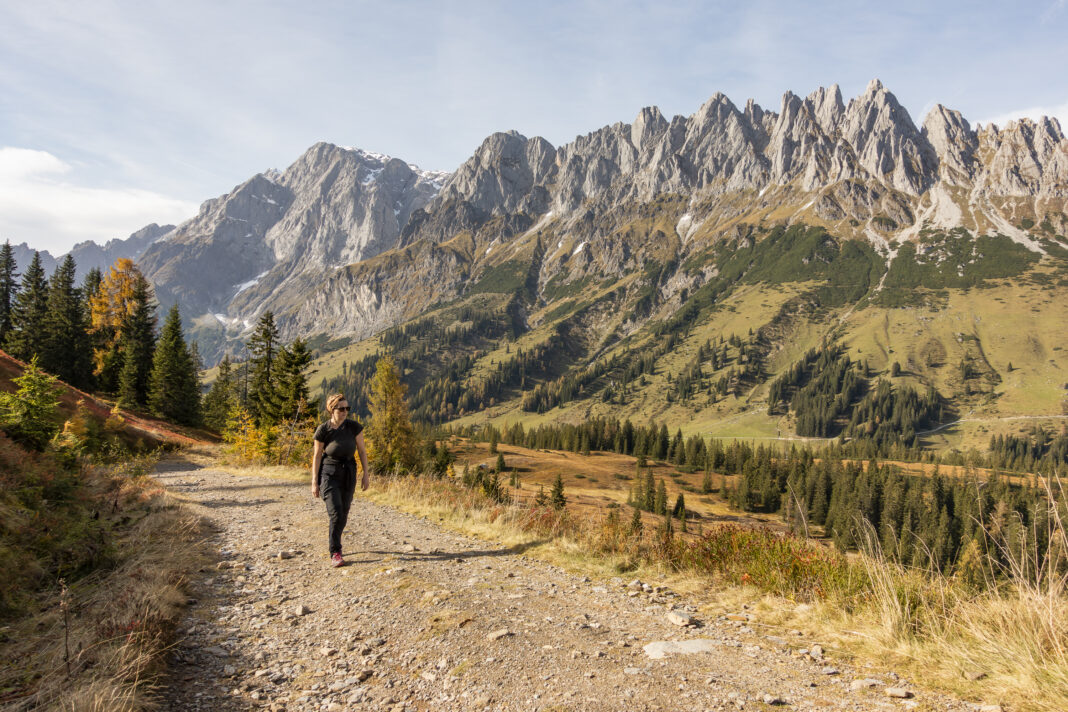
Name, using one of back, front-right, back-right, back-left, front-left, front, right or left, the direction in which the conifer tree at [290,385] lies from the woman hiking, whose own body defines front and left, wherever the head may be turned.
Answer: back

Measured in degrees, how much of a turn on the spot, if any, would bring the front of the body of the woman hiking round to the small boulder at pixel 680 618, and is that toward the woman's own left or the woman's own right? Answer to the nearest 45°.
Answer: approximately 45° to the woman's own left

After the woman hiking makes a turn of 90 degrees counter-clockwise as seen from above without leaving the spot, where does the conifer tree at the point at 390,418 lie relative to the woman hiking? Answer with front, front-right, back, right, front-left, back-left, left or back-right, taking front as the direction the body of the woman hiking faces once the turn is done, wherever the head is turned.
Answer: left

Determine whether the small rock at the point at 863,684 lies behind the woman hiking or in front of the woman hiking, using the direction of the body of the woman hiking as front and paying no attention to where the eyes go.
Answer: in front

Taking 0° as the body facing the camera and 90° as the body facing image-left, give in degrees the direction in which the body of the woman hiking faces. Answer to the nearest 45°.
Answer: approximately 0°
